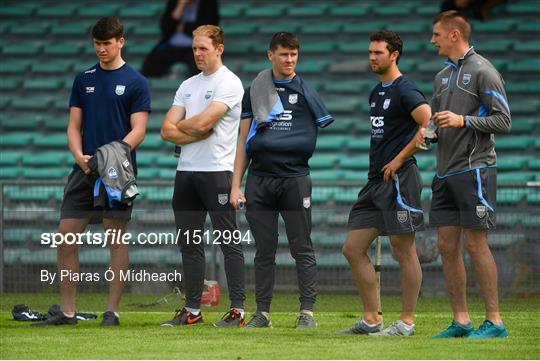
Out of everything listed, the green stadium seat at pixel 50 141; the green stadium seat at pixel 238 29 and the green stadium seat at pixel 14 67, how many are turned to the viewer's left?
0

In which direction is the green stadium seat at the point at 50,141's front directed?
toward the camera

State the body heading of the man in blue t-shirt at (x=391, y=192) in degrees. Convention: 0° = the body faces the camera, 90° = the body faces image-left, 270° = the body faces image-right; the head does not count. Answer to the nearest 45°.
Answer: approximately 45°

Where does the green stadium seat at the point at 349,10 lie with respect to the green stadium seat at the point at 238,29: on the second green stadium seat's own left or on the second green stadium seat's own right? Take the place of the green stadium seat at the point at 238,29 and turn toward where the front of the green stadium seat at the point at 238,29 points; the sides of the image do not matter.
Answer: on the second green stadium seat's own left

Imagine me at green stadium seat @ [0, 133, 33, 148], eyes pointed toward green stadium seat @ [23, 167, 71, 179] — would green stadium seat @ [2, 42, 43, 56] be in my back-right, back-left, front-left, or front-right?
back-left

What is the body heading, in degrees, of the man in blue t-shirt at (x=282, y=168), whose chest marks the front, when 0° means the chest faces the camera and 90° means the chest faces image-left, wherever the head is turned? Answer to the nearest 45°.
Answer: approximately 0°

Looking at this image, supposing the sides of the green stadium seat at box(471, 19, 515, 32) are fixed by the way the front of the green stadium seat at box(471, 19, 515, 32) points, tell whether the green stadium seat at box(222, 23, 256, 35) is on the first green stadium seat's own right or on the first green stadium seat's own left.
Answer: on the first green stadium seat's own right

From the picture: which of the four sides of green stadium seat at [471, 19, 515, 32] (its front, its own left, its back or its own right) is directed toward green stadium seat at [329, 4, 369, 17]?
right

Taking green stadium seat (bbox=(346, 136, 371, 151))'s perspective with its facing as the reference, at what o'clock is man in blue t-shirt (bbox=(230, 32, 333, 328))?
The man in blue t-shirt is roughly at 12 o'clock from the green stadium seat.

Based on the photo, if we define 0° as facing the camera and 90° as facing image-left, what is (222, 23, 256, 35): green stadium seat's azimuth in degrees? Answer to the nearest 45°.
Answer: approximately 0°
